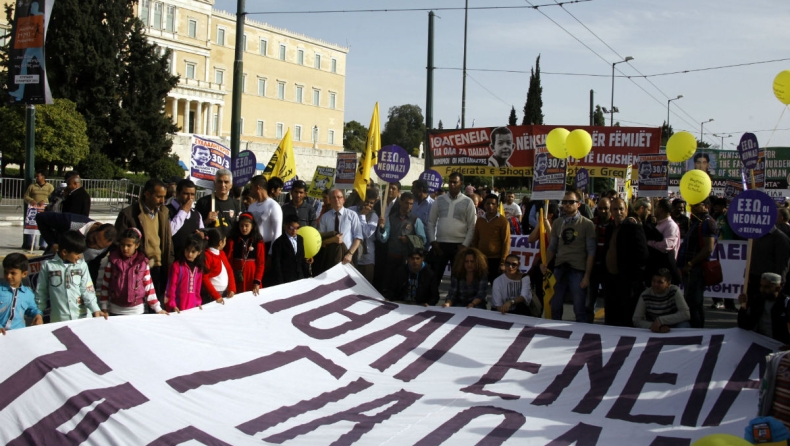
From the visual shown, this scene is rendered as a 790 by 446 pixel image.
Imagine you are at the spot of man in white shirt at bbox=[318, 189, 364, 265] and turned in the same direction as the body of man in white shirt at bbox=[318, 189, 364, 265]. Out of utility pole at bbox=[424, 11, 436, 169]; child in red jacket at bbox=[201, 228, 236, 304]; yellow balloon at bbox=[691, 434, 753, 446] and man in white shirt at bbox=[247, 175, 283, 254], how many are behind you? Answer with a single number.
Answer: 1

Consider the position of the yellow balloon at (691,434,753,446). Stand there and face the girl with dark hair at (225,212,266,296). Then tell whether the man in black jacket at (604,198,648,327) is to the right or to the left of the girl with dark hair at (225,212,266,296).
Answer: right

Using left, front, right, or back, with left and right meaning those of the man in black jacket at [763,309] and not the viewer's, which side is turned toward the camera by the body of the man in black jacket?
front

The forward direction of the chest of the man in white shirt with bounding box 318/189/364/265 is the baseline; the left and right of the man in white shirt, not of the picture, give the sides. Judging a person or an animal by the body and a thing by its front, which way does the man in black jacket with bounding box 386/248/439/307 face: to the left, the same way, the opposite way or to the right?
the same way

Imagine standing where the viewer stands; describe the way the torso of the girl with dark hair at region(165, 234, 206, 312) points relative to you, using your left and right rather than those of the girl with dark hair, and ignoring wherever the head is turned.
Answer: facing the viewer

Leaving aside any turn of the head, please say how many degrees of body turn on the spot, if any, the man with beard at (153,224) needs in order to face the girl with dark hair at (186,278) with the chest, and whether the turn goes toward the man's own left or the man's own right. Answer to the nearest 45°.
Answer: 0° — they already face them

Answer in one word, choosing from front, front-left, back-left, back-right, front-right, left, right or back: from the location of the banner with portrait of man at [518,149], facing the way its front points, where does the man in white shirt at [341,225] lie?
front

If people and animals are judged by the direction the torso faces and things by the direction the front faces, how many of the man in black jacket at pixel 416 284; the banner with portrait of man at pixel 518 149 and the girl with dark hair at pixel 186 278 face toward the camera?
3

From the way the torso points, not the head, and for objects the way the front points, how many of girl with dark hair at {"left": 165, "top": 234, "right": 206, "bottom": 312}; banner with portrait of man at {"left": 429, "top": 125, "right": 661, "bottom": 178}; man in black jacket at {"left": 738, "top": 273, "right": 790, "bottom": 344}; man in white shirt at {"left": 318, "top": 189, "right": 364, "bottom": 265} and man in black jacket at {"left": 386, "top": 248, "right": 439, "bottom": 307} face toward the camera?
5

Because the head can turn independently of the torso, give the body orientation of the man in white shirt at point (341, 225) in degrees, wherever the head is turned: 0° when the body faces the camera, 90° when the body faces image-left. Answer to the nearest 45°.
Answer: approximately 0°

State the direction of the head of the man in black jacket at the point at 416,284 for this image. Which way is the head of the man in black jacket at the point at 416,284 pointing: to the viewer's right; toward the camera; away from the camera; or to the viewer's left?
toward the camera

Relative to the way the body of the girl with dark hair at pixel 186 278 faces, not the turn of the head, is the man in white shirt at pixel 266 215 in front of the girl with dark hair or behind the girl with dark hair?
behind

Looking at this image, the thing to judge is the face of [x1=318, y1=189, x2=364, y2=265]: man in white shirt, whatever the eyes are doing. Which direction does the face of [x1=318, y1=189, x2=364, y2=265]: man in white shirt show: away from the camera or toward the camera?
toward the camera

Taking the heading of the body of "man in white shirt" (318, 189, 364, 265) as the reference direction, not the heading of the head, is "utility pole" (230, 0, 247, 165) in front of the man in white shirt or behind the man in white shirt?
behind

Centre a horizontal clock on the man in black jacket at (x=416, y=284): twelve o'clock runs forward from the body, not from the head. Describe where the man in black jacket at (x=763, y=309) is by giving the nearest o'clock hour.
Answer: the man in black jacket at (x=763, y=309) is roughly at 10 o'clock from the man in black jacket at (x=416, y=284).

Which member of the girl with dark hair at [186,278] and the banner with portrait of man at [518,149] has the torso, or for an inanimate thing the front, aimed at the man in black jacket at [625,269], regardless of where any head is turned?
the banner with portrait of man
